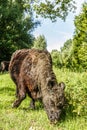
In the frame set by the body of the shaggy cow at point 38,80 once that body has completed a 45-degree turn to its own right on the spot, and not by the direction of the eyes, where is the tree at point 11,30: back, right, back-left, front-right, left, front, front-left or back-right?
back

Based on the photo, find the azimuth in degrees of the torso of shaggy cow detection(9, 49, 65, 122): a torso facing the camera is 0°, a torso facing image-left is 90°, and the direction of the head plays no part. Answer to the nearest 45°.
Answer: approximately 315°

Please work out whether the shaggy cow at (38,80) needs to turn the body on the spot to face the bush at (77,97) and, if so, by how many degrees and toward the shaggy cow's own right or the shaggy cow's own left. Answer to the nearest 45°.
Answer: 0° — it already faces it
